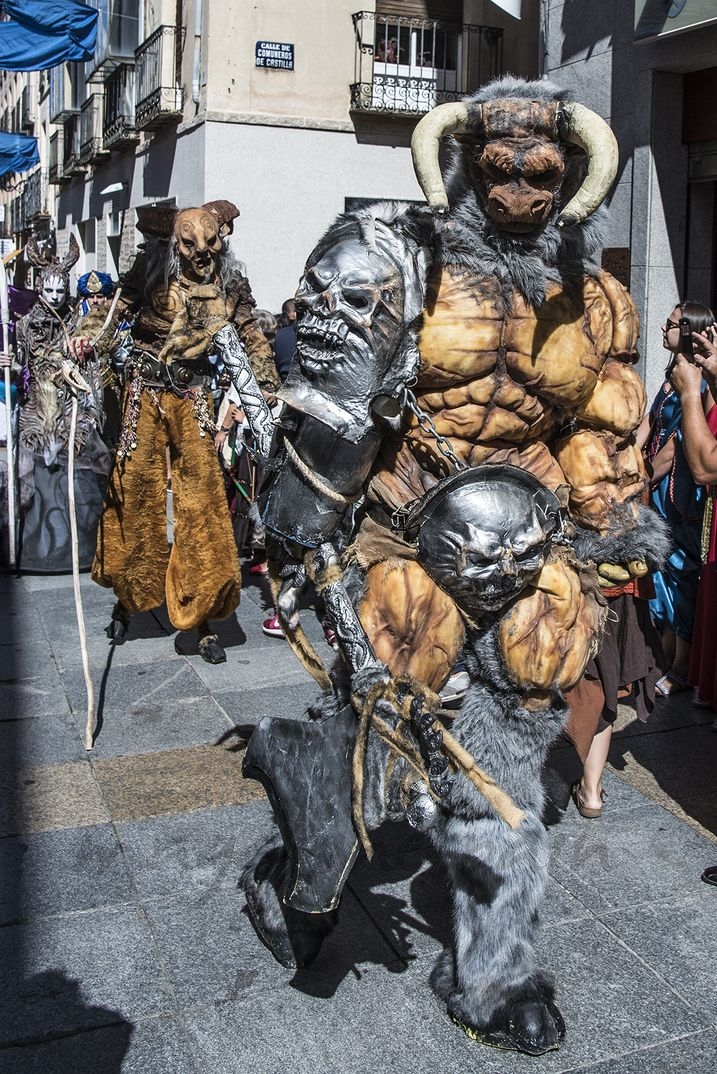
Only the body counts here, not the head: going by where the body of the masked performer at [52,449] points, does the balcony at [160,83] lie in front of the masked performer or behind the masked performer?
behind

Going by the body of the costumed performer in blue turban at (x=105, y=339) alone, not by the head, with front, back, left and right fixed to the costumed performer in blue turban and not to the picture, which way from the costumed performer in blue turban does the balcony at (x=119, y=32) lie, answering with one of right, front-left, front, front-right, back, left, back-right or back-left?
back

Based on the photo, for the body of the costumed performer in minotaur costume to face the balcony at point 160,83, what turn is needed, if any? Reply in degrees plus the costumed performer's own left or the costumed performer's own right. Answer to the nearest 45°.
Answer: approximately 180°

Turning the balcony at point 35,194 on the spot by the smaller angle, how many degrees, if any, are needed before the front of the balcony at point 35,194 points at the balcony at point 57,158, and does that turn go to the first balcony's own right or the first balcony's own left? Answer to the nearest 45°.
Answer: approximately 45° to the first balcony's own left
